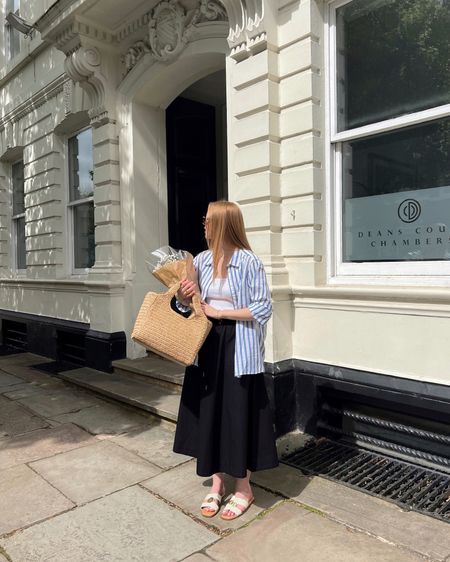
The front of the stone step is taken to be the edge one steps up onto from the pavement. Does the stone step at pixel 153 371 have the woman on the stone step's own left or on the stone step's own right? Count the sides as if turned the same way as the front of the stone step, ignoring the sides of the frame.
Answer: on the stone step's own left

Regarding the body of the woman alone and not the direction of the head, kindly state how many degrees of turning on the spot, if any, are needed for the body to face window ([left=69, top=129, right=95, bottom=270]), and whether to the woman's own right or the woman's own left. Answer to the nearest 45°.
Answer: approximately 90° to the woman's own right

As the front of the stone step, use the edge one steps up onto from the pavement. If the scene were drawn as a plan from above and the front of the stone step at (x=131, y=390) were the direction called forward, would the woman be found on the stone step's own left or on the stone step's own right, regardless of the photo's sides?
on the stone step's own left

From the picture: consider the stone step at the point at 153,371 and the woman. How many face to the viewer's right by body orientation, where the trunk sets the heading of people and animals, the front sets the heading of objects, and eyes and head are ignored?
0

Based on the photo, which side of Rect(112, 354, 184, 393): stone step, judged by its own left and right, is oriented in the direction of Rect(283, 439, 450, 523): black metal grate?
left

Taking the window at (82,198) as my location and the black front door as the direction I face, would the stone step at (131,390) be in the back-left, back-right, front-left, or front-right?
front-right

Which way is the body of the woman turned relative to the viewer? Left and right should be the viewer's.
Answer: facing the viewer and to the left of the viewer

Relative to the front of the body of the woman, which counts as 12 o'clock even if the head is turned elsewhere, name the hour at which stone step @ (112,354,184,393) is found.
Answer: The stone step is roughly at 4 o'clock from the woman.

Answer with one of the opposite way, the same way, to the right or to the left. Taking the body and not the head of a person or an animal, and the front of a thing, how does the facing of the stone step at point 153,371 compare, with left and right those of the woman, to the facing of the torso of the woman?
the same way

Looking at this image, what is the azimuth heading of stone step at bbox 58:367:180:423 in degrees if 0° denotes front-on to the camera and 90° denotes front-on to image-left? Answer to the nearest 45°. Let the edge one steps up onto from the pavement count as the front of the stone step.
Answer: approximately 45°

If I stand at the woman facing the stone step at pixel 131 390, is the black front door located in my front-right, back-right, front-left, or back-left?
front-right

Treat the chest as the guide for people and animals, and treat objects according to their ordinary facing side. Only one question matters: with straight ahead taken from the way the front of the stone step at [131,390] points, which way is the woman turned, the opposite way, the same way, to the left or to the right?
the same way

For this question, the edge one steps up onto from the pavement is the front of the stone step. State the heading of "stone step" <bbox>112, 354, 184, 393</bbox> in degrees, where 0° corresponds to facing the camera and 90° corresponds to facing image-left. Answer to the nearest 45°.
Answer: approximately 45°

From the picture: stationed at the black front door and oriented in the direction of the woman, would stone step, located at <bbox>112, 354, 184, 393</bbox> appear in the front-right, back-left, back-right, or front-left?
front-right

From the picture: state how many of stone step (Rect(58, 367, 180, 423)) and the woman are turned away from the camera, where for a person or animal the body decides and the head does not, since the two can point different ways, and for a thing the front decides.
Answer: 0

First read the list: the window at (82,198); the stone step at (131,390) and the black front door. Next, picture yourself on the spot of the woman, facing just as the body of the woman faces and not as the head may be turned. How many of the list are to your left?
0
